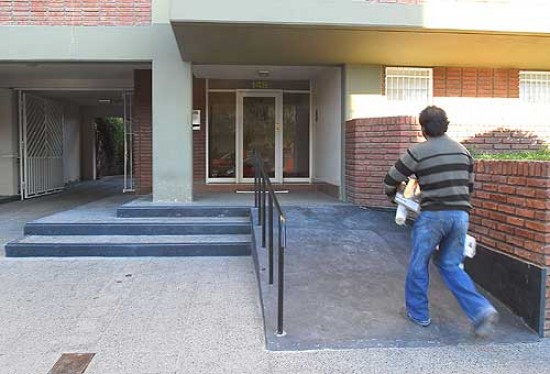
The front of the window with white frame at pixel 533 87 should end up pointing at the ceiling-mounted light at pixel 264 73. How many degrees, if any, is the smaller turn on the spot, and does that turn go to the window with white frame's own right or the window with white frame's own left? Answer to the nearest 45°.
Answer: approximately 90° to the window with white frame's own right

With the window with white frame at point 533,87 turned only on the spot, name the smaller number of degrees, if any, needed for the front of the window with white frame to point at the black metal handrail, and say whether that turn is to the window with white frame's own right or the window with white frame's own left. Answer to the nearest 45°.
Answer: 0° — it already faces it

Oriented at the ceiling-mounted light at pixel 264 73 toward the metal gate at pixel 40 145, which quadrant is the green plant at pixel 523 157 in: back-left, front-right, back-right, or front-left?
back-left

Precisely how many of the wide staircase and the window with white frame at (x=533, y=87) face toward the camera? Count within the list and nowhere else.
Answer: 2

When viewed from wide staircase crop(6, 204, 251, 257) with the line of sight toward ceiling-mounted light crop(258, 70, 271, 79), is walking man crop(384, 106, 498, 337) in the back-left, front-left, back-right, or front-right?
back-right

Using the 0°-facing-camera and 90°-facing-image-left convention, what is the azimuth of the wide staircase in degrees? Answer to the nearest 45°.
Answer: approximately 0°

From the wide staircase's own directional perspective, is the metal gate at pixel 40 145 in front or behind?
behind

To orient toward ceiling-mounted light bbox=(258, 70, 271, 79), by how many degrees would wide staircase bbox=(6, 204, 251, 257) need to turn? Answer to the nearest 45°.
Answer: approximately 135° to its left

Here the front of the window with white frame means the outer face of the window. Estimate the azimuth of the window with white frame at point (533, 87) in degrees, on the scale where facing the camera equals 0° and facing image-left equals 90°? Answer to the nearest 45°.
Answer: approximately 0°

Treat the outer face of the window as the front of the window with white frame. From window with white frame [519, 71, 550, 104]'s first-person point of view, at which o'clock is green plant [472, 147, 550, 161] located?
The green plant is roughly at 12 o'clock from the window with white frame.

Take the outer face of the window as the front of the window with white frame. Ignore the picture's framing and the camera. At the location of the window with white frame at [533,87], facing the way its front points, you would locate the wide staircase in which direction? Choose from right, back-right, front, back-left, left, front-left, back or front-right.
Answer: front-right
